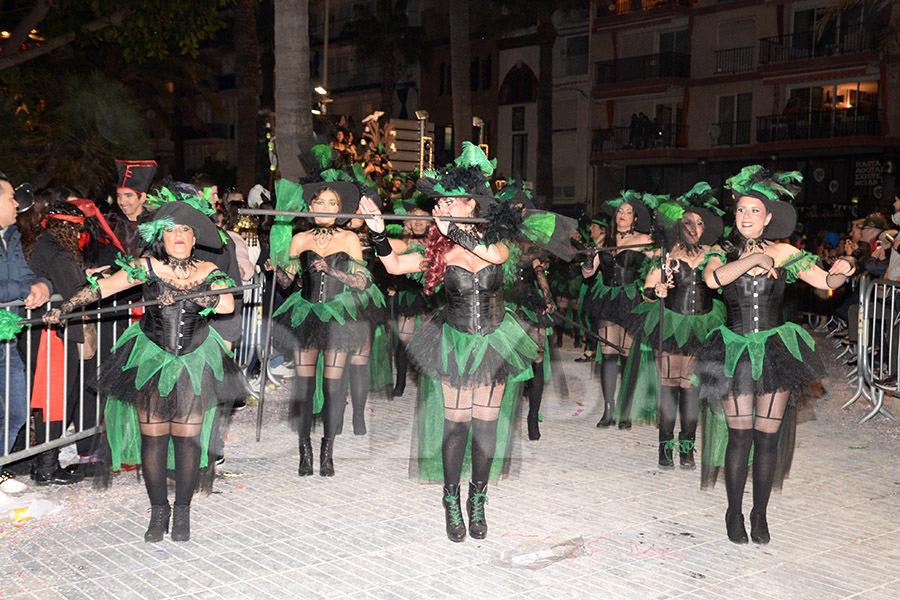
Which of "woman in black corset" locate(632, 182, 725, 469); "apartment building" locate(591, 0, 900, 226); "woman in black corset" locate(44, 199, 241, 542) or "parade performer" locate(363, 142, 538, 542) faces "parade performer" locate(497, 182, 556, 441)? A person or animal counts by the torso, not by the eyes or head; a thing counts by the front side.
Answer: the apartment building

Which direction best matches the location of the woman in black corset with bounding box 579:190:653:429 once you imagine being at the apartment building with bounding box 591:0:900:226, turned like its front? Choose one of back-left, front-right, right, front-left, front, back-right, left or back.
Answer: front

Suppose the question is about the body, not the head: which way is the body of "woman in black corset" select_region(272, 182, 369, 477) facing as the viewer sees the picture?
toward the camera

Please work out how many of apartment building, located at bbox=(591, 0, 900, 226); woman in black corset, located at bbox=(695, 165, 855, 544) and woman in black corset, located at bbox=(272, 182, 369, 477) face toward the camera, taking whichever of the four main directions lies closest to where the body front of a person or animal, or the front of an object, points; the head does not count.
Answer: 3

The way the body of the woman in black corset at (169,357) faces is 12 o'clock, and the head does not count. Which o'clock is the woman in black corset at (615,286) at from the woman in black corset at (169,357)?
the woman in black corset at (615,286) is roughly at 8 o'clock from the woman in black corset at (169,357).

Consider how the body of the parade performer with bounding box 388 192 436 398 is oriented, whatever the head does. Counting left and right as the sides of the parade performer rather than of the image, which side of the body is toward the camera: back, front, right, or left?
front

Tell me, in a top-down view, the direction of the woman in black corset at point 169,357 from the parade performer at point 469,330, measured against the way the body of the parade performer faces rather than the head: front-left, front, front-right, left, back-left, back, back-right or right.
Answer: right

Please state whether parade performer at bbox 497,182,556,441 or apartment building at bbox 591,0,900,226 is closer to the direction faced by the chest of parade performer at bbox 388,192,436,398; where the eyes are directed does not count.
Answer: the parade performer

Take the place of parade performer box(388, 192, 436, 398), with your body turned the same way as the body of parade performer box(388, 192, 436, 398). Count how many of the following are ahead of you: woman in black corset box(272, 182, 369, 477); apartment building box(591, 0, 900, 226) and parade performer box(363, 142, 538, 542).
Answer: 2

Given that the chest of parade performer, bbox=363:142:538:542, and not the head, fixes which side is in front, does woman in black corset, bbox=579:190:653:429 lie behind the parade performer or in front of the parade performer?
behind

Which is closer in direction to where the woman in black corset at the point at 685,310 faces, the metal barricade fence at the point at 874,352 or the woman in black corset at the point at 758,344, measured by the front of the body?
the woman in black corset

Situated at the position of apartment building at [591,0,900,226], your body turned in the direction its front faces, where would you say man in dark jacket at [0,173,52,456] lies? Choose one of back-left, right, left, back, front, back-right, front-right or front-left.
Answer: front
